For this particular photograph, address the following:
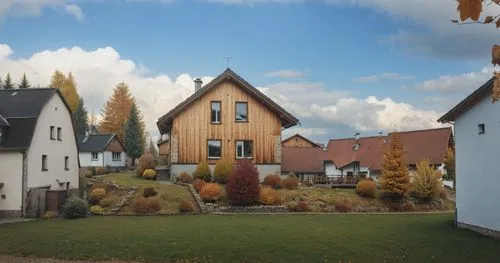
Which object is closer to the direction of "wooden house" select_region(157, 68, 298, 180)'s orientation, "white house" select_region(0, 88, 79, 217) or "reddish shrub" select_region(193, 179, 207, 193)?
the reddish shrub

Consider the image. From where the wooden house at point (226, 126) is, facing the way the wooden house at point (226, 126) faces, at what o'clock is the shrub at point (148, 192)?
The shrub is roughly at 1 o'clock from the wooden house.

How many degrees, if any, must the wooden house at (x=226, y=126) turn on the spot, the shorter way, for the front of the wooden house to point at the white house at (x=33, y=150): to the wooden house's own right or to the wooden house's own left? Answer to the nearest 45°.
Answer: approximately 45° to the wooden house's own right

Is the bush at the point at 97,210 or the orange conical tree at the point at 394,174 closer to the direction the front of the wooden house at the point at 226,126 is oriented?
the bush

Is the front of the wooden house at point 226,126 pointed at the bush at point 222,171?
yes

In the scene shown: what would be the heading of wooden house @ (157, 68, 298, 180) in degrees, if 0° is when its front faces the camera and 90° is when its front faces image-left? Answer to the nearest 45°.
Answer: approximately 0°

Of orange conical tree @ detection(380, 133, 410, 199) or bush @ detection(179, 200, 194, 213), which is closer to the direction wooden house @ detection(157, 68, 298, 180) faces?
the bush

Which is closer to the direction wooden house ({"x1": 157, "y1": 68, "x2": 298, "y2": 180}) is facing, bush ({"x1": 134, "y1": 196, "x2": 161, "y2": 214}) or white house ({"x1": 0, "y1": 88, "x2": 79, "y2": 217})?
the bush

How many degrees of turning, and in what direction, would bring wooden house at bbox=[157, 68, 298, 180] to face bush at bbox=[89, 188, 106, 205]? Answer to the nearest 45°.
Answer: approximately 45° to its right

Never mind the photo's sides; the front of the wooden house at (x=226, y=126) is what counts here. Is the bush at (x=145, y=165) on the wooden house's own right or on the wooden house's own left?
on the wooden house's own right

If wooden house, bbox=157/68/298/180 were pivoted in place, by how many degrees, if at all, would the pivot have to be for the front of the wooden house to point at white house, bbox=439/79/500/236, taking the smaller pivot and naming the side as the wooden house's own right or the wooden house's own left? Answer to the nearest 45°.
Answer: approximately 45° to the wooden house's own left
